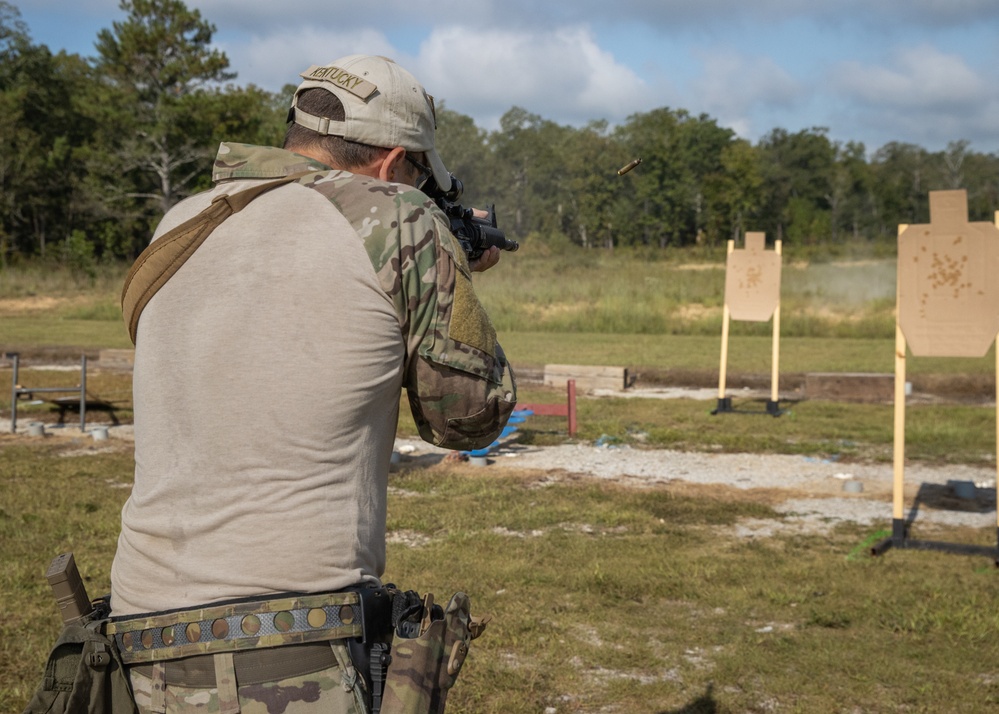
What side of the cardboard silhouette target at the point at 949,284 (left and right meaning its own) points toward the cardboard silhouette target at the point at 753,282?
back

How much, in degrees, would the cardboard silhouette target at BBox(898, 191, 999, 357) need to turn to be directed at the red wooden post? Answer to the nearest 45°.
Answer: approximately 135° to its right

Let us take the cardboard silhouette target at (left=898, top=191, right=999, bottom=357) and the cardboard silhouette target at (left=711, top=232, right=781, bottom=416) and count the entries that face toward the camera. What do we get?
2

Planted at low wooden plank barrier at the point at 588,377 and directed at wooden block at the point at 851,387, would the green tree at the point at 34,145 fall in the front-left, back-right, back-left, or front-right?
back-left

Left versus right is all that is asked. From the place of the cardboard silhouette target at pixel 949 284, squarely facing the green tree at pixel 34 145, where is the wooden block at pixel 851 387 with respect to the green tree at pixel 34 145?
right

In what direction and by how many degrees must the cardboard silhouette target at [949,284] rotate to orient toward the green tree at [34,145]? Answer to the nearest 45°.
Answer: approximately 135° to its right

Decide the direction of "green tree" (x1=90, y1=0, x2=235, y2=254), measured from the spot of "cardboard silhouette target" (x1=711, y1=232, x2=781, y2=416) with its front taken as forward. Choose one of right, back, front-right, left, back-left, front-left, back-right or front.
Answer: back-right

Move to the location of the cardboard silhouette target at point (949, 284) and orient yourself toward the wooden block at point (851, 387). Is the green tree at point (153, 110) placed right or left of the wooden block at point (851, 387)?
left

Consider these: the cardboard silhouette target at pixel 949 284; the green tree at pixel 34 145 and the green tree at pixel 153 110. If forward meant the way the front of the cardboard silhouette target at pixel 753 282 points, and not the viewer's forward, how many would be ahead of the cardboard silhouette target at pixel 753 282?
1

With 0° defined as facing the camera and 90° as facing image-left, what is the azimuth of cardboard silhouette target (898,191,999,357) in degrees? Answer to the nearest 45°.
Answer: approximately 0°
